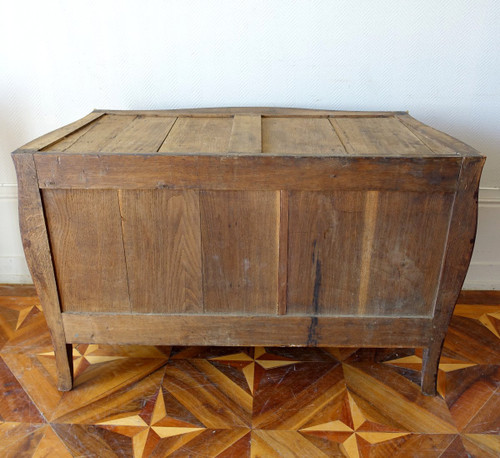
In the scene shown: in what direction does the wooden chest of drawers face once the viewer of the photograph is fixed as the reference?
facing away from the viewer
